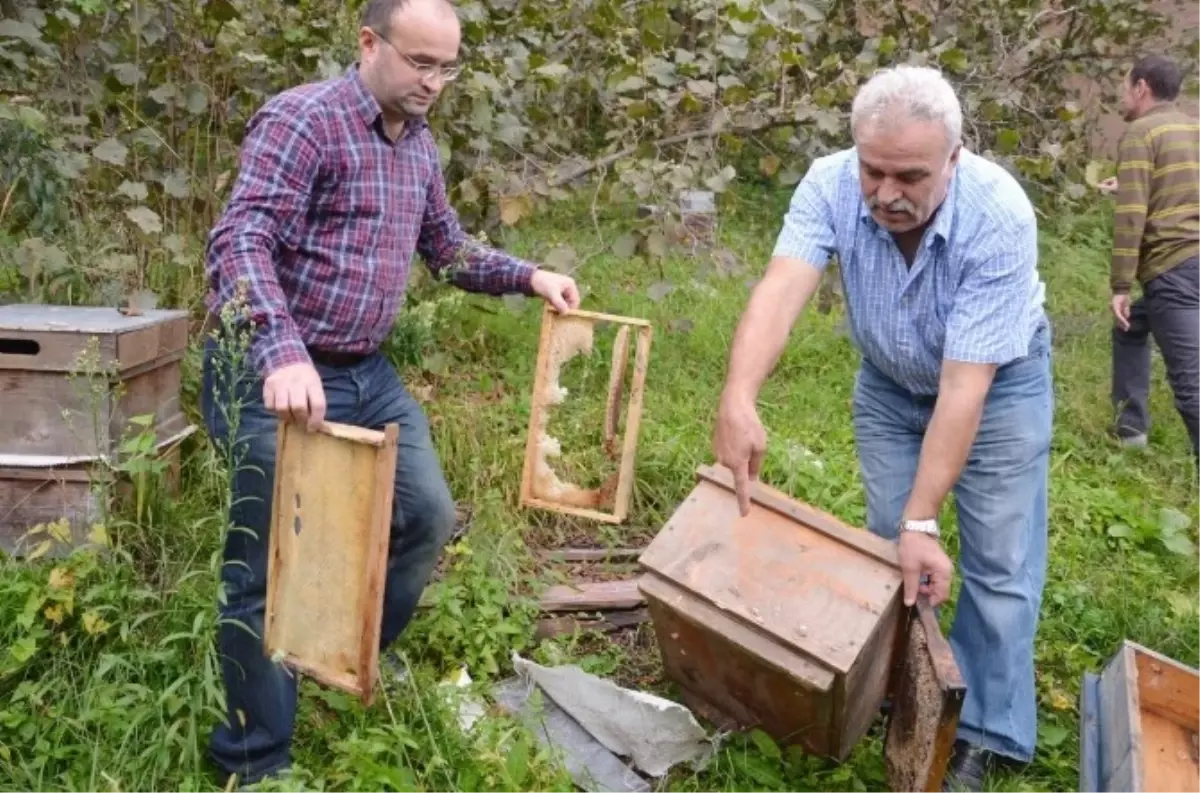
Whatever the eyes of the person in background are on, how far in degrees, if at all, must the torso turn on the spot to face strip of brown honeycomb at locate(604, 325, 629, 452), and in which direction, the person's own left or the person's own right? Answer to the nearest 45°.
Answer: approximately 90° to the person's own left

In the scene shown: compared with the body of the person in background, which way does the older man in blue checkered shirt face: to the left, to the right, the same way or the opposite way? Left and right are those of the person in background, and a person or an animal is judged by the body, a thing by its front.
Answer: to the left

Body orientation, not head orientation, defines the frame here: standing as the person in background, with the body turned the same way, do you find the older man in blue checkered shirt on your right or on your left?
on your left

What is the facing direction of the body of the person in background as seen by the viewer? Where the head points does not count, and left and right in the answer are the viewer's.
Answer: facing away from the viewer and to the left of the viewer

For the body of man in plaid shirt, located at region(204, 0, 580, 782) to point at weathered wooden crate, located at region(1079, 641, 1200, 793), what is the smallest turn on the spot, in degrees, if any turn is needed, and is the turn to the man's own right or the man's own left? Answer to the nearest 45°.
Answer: approximately 45° to the man's own left

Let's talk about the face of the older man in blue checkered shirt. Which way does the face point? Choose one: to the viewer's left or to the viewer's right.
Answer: to the viewer's left

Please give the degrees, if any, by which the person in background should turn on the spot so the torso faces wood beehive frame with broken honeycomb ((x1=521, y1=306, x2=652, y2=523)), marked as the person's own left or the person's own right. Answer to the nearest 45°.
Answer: approximately 90° to the person's own left

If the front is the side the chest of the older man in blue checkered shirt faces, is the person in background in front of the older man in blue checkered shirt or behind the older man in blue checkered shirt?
behind

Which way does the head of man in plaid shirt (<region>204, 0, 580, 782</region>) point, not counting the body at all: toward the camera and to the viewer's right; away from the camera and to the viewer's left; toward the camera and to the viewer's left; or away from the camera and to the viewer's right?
toward the camera and to the viewer's right

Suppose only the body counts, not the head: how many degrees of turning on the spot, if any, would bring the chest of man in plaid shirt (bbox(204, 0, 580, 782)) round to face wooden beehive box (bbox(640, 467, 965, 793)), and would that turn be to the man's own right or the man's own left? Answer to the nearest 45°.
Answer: approximately 45° to the man's own left
